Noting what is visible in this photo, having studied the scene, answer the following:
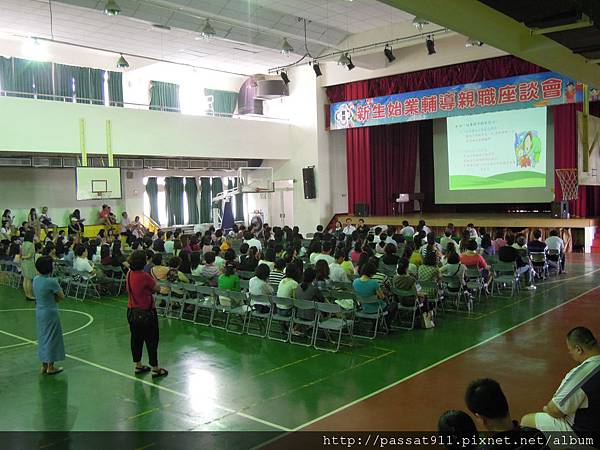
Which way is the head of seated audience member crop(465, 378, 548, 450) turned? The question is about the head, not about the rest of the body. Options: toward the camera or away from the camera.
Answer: away from the camera

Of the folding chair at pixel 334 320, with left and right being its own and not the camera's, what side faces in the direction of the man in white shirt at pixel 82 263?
left

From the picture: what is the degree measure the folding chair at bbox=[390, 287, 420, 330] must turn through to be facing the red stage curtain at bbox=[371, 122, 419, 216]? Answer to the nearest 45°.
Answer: approximately 45° to its left

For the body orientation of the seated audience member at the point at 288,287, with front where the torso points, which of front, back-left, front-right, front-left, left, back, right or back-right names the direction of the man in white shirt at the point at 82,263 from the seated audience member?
left

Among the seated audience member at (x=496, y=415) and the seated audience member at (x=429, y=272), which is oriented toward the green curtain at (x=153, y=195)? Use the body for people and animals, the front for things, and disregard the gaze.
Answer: the seated audience member at (x=496, y=415)

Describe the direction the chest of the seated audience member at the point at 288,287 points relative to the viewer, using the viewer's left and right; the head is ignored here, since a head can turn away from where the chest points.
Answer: facing away from the viewer and to the right of the viewer

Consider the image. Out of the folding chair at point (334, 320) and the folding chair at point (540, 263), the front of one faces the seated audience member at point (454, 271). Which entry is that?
the folding chair at point (334, 320)

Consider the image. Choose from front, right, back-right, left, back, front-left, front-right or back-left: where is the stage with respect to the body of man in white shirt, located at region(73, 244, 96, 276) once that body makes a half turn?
back-left

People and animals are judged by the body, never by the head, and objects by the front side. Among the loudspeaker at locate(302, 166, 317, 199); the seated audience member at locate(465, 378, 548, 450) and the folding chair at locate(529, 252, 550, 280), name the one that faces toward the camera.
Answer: the loudspeaker

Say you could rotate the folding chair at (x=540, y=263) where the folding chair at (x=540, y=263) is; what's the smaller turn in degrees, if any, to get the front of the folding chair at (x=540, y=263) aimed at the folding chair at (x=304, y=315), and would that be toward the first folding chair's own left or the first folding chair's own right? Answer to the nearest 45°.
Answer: approximately 180°

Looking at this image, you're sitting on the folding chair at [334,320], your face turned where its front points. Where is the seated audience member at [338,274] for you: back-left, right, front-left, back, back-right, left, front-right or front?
front-left

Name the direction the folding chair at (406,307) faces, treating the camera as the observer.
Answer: facing away from the viewer and to the right of the viewer

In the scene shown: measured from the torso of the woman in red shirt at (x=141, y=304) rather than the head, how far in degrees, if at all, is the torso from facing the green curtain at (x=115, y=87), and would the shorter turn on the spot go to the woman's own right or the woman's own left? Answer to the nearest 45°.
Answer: approximately 45° to the woman's own left

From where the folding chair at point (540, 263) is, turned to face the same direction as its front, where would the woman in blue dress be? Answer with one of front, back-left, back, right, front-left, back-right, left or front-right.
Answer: back

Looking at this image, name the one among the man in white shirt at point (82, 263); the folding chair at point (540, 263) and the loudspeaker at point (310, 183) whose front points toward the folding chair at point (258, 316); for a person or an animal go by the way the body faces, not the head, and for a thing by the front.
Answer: the loudspeaker

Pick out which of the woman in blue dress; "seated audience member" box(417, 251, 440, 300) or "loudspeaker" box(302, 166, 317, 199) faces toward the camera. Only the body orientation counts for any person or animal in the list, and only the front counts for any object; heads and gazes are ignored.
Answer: the loudspeaker

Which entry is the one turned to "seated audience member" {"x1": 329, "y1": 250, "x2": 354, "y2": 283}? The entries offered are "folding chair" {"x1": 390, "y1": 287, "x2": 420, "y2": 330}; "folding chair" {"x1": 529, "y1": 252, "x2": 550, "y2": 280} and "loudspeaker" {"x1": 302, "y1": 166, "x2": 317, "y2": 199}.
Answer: the loudspeaker

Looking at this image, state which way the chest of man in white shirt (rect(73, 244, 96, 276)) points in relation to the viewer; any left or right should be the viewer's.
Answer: facing away from the viewer and to the right of the viewer
